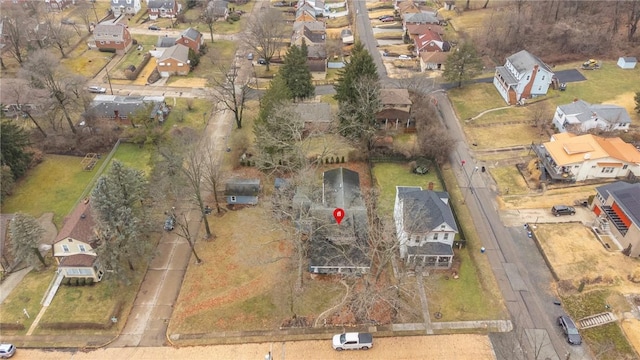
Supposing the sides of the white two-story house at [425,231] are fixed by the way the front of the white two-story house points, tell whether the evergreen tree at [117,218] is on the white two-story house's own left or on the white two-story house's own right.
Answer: on the white two-story house's own right

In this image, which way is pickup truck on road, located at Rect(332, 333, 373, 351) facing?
to the viewer's left

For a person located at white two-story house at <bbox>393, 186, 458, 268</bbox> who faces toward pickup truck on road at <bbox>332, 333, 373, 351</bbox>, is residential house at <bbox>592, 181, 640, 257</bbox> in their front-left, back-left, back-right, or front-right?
back-left

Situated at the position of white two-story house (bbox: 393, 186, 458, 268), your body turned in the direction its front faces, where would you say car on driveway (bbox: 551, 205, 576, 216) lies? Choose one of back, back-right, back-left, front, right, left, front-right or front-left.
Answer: back-left

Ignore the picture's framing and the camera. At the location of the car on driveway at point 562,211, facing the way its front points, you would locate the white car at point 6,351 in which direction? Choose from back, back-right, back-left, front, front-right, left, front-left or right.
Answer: back-right

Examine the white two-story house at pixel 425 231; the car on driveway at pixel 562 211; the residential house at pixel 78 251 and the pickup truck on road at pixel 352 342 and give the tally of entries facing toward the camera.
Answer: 2

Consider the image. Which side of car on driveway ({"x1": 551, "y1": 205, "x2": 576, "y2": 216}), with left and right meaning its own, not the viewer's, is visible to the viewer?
right

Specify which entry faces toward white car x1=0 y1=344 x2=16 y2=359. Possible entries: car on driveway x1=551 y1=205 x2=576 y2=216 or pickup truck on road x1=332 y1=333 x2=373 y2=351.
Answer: pickup truck on road x1=332 y1=333 x2=373 y2=351

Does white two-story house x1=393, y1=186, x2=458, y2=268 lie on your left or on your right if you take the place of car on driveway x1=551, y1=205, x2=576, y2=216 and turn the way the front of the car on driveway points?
on your right

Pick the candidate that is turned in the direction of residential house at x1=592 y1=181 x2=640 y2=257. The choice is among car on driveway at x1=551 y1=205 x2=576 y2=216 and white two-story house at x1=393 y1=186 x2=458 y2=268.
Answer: the car on driveway

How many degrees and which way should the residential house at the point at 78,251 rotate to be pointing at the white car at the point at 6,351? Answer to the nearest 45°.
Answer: approximately 45° to its right

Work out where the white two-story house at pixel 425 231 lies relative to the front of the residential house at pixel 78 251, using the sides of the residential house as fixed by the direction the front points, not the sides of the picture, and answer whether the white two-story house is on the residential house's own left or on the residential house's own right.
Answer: on the residential house's own left
